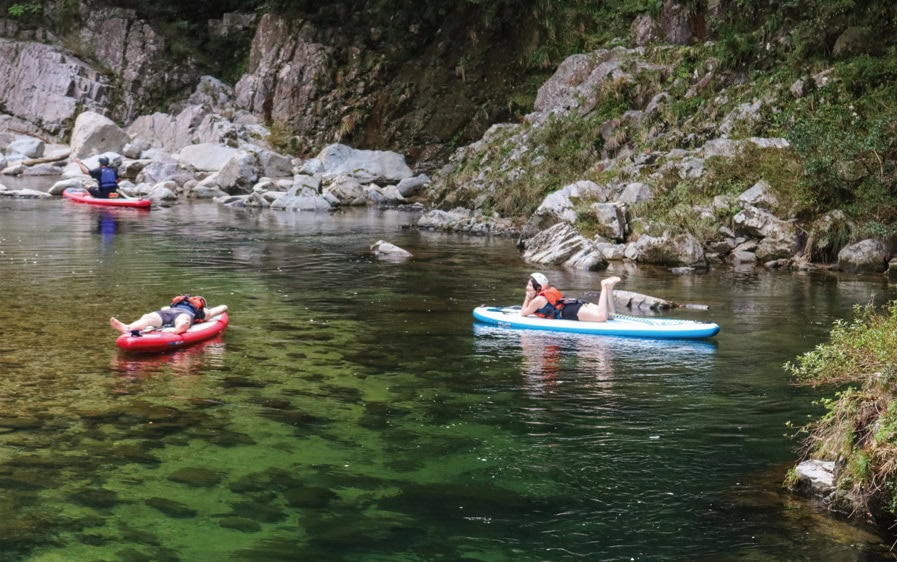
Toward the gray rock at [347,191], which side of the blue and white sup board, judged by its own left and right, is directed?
right

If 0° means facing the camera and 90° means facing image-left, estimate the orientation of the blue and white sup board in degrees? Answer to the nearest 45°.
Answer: approximately 90°

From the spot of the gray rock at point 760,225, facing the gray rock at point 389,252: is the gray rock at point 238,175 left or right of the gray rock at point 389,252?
right

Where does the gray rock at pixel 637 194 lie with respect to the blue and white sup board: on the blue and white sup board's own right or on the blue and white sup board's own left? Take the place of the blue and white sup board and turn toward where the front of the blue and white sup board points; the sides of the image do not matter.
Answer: on the blue and white sup board's own right
